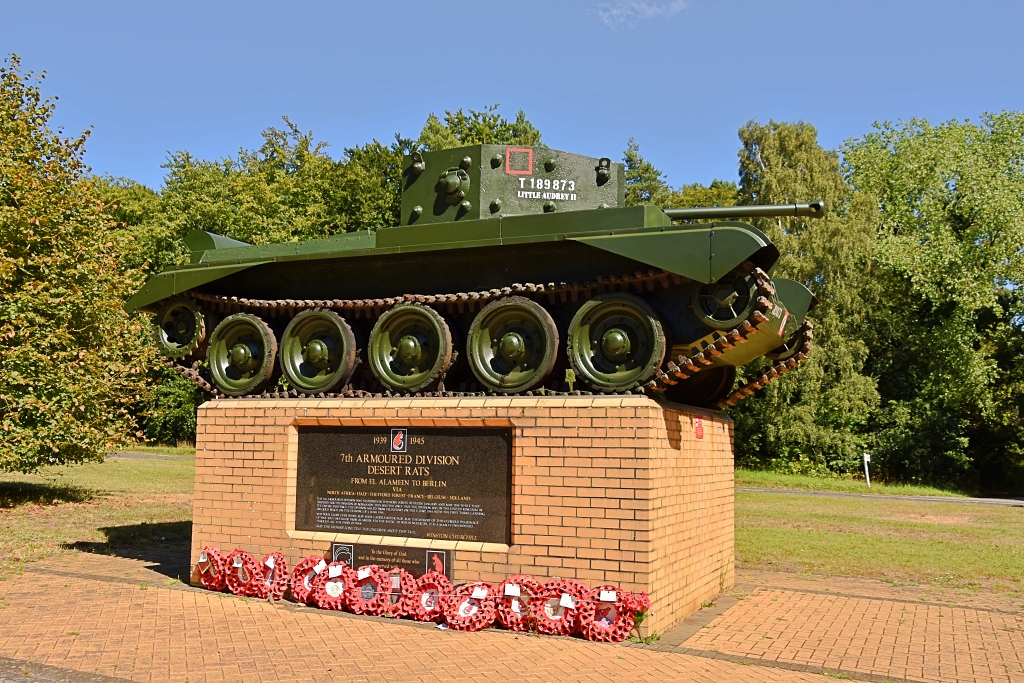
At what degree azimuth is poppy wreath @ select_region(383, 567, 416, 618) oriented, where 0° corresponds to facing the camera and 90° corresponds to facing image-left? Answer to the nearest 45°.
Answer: approximately 45°

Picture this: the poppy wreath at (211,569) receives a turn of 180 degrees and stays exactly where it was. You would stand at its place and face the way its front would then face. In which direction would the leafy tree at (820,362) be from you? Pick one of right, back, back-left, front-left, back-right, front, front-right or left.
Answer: front

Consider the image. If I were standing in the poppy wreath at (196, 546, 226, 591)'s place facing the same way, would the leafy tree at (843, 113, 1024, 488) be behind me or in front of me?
behind

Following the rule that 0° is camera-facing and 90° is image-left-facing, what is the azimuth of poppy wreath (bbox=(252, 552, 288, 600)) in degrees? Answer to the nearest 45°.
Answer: approximately 45°

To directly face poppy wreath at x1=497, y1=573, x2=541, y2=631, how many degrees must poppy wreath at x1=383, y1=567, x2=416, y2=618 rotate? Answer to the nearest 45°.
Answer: approximately 90° to its left

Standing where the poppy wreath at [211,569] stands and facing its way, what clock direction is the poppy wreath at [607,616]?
the poppy wreath at [607,616] is roughly at 9 o'clock from the poppy wreath at [211,569].

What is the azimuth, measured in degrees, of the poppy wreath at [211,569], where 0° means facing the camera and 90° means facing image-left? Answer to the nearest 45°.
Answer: approximately 45°

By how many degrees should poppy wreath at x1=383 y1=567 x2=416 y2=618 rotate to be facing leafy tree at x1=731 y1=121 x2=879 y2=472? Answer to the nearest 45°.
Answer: approximately 180°

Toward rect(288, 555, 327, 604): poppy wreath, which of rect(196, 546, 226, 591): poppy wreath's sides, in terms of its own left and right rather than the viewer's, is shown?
left

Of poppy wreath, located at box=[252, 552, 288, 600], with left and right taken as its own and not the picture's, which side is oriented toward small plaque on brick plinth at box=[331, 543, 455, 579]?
left

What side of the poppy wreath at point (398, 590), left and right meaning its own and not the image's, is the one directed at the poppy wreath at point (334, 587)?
right

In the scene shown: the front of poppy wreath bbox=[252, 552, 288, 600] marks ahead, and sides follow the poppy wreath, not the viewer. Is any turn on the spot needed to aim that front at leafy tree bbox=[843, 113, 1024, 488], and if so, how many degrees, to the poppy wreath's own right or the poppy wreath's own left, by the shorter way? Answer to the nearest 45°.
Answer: approximately 180°

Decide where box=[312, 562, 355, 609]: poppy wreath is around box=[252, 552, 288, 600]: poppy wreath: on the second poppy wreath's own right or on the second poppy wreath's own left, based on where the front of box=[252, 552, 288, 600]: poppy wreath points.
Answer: on the second poppy wreath's own left
